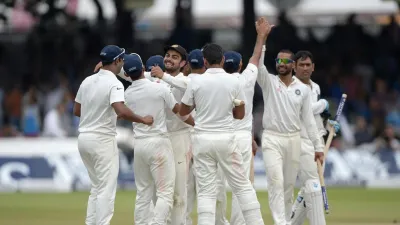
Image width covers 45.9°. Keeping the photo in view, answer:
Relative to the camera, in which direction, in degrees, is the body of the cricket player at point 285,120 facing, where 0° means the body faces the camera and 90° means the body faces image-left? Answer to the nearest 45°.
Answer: approximately 0°

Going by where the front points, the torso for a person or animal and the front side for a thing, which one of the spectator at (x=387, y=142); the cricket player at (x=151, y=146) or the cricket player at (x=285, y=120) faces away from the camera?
the cricket player at (x=151, y=146)

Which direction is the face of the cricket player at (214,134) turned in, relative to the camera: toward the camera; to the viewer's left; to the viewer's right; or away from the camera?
away from the camera

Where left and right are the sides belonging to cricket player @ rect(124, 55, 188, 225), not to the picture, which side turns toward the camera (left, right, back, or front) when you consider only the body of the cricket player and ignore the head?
back

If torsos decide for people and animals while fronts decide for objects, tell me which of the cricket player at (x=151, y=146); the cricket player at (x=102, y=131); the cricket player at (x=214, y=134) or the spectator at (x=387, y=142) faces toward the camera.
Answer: the spectator

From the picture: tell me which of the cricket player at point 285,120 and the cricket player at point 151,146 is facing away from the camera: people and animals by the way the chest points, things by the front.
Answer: the cricket player at point 151,146

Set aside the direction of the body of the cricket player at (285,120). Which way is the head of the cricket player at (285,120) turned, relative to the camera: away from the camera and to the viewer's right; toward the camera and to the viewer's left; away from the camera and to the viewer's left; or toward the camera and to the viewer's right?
toward the camera and to the viewer's left

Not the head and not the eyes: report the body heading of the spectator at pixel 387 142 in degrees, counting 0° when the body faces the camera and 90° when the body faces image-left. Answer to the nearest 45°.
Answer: approximately 0°

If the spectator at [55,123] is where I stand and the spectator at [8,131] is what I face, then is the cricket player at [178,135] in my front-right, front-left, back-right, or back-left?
back-left

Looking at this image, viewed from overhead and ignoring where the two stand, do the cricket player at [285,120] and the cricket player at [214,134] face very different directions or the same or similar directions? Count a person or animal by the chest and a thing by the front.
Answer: very different directions

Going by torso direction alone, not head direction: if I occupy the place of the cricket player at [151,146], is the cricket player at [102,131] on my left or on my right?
on my left

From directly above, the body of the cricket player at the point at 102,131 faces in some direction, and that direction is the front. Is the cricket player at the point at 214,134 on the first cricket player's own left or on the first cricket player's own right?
on the first cricket player's own right

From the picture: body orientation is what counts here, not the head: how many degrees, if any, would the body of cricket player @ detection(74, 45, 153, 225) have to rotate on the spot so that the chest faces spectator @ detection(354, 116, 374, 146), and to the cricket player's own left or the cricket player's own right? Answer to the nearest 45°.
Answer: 0° — they already face them

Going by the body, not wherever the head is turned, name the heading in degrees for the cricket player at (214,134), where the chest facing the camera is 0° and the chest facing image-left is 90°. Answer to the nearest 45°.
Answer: approximately 180°

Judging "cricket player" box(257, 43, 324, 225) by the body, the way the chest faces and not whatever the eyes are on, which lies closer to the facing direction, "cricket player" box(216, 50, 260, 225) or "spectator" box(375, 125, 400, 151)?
the cricket player
